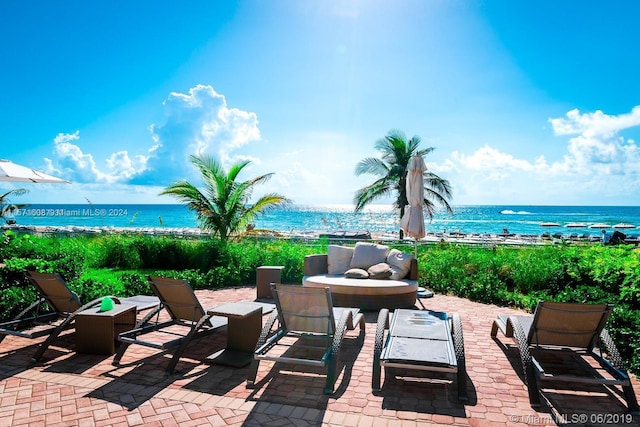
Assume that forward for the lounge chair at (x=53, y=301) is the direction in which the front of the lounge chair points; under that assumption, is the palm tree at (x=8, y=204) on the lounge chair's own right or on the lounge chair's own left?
on the lounge chair's own left

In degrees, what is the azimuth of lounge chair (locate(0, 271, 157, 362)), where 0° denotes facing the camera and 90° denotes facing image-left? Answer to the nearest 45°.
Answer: approximately 225°

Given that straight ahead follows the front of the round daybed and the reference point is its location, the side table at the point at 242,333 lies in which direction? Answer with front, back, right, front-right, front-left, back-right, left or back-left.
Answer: front-right
